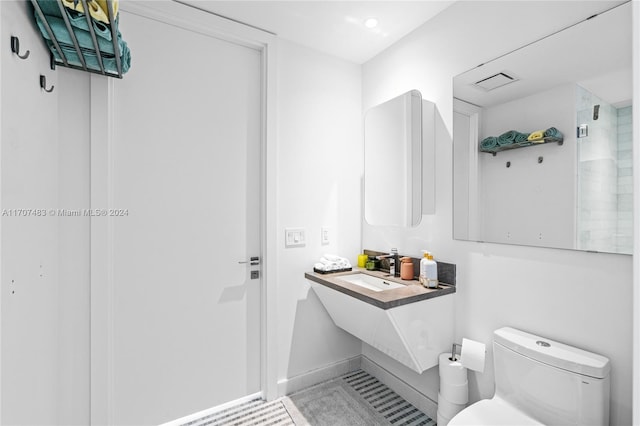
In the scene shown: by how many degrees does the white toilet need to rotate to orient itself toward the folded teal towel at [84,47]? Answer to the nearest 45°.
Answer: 0° — it already faces it

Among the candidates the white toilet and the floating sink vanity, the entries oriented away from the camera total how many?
0

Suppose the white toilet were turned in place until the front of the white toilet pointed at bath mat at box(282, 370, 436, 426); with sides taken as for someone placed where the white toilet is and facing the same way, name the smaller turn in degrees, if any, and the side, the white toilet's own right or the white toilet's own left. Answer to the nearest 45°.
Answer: approximately 45° to the white toilet's own right

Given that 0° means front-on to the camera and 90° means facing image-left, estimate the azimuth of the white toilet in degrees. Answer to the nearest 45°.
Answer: approximately 45°

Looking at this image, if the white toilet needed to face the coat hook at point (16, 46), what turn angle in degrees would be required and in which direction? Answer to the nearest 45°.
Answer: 0° — it already faces it

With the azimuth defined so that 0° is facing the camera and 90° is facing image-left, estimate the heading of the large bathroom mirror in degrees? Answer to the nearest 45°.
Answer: approximately 45°
